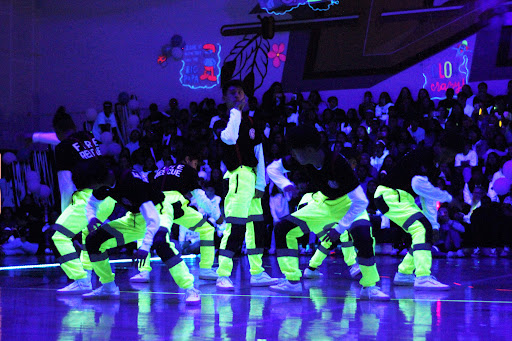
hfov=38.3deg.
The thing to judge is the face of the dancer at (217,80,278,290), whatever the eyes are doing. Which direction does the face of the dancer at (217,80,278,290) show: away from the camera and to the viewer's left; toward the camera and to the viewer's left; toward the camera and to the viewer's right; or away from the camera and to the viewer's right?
toward the camera and to the viewer's right

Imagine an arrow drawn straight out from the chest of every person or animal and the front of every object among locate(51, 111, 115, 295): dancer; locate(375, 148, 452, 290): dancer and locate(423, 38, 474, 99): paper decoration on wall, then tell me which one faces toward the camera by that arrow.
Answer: the paper decoration on wall

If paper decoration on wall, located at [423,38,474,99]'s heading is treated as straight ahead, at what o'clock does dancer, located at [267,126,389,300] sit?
The dancer is roughly at 12 o'clock from the paper decoration on wall.

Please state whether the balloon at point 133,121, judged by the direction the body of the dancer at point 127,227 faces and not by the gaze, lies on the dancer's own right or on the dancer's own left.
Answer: on the dancer's own right

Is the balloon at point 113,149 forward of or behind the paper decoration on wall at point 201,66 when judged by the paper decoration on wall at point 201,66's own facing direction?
forward

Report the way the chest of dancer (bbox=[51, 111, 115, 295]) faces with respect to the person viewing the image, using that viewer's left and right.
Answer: facing away from the viewer and to the left of the viewer
